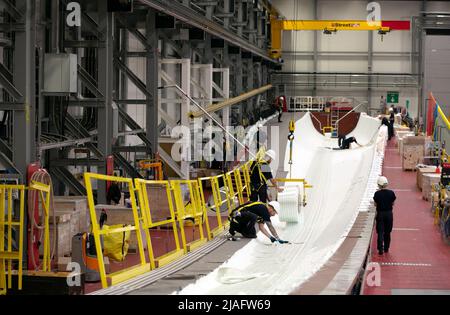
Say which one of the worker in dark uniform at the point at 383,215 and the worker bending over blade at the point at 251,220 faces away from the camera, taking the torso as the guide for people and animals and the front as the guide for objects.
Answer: the worker in dark uniform

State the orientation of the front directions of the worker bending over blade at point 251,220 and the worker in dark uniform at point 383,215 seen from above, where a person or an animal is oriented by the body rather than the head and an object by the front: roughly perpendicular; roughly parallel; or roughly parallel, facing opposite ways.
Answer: roughly perpendicular

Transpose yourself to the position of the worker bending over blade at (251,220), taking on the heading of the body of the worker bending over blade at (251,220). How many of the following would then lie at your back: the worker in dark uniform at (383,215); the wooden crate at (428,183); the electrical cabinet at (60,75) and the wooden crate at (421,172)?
1

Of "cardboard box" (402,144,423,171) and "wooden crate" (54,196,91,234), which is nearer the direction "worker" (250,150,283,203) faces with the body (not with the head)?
the cardboard box

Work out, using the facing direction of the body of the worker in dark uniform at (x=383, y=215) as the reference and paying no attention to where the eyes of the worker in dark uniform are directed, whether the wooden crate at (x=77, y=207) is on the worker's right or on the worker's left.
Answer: on the worker's left

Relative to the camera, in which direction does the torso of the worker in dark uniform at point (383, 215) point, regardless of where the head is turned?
away from the camera

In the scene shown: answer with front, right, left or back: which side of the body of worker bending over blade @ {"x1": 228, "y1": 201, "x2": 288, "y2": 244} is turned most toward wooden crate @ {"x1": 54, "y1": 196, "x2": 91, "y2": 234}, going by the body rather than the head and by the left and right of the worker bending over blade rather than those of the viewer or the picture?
back

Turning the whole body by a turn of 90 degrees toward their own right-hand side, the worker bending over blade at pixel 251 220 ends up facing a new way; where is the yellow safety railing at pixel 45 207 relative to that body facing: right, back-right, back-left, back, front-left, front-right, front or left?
front-right

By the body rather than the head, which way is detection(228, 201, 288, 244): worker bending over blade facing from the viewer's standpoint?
to the viewer's right

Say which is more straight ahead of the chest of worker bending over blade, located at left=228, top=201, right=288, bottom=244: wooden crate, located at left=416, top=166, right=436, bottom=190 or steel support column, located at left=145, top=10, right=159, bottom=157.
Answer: the wooden crate

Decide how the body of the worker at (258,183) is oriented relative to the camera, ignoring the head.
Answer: to the viewer's right

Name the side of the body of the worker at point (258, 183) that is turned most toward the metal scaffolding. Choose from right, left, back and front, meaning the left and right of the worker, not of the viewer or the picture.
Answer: back
